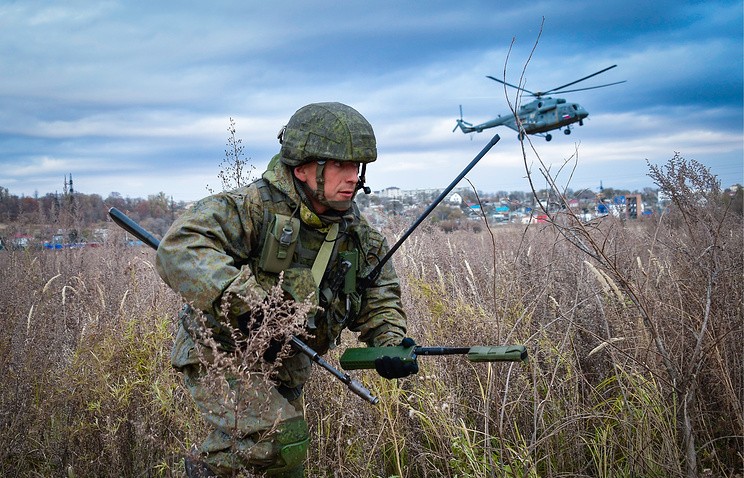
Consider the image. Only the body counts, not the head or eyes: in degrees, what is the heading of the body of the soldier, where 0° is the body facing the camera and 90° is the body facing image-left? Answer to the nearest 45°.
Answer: approximately 315°
